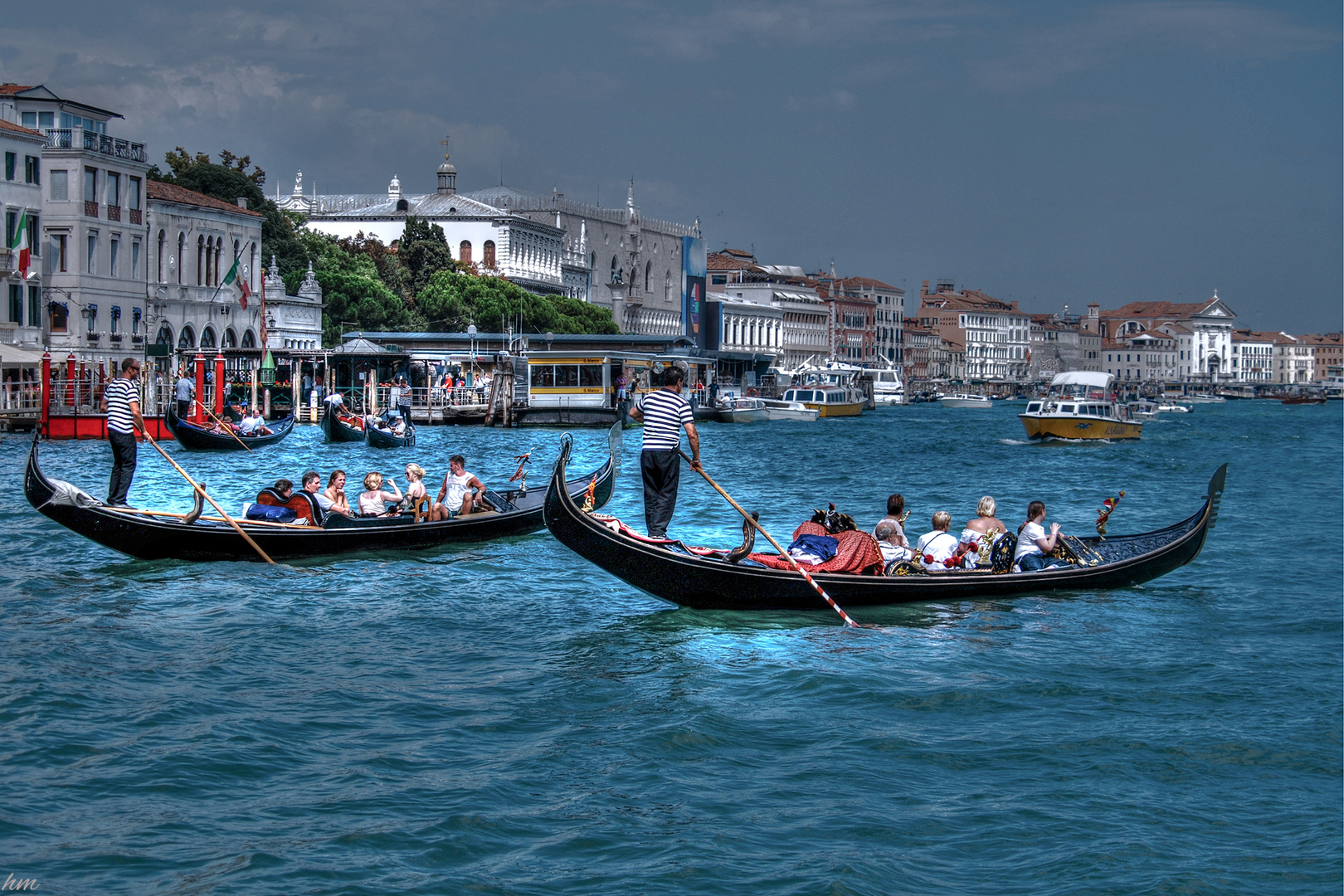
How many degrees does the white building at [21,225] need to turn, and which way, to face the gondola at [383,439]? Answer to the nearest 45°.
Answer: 0° — it already faces it

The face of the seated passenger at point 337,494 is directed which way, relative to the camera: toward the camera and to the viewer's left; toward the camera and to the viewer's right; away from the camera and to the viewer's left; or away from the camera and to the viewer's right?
toward the camera and to the viewer's right

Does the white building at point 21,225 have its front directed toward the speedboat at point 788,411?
no

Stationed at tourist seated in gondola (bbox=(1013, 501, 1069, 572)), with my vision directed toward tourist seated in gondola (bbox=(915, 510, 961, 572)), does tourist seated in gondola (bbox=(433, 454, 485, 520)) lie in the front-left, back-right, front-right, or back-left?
front-right

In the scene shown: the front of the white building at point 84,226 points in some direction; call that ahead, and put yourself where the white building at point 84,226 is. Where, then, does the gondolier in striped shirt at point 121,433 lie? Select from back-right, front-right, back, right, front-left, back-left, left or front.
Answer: front-right

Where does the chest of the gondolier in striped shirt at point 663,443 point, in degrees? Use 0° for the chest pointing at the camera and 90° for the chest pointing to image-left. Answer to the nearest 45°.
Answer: approximately 225°

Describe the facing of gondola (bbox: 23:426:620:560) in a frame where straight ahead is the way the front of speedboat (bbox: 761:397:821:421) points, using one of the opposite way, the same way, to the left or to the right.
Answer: the same way

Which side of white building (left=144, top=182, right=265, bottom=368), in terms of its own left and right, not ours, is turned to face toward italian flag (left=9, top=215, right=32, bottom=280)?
right

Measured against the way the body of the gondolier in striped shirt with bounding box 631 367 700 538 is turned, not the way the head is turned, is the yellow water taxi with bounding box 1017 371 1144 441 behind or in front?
in front

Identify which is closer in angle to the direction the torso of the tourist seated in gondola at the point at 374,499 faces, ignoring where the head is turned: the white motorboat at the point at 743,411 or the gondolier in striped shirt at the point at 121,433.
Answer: the white motorboat

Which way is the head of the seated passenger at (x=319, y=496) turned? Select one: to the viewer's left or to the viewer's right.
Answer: to the viewer's right
